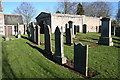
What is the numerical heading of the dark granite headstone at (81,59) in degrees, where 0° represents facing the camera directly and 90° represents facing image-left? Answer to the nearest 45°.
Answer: approximately 45°

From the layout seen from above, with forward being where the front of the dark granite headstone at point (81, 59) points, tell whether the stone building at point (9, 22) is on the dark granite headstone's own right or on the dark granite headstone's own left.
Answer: on the dark granite headstone's own right

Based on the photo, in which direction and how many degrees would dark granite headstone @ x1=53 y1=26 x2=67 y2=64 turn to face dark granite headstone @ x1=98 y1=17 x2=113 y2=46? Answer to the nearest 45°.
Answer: approximately 180°

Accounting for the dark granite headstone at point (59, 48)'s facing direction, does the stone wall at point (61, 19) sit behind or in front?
behind

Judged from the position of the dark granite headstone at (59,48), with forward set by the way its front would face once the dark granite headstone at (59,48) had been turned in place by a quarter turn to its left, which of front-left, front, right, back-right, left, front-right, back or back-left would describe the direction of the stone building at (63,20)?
back-left

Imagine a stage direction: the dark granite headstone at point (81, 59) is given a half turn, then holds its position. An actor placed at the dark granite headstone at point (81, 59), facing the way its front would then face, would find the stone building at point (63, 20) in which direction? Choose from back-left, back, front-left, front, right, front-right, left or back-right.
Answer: front-left
